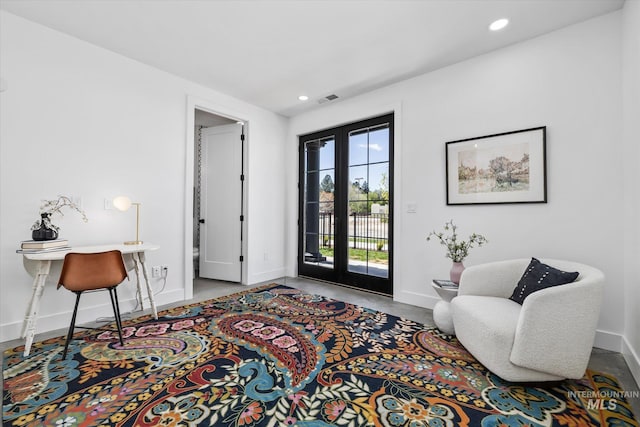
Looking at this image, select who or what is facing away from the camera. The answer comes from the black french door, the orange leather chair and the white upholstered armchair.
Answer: the orange leather chair

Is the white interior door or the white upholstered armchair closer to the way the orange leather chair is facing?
the white interior door

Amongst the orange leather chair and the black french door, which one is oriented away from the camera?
the orange leather chair

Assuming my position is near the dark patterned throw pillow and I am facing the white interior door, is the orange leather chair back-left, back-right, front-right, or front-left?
front-left

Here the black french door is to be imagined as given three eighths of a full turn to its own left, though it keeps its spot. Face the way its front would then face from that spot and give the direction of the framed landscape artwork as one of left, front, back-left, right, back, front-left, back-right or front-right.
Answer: front-right

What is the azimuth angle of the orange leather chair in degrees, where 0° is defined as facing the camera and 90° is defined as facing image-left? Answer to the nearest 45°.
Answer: approximately 180°

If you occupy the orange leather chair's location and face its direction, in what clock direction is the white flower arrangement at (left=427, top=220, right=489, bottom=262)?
The white flower arrangement is roughly at 4 o'clock from the orange leather chair.

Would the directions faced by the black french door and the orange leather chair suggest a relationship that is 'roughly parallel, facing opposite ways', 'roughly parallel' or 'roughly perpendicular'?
roughly perpendicular

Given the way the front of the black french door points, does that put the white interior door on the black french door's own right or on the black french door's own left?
on the black french door's own right

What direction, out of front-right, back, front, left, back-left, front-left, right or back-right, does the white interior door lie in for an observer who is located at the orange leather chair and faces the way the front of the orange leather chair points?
front-right

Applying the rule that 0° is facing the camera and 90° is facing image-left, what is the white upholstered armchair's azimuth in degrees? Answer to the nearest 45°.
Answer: approximately 45°

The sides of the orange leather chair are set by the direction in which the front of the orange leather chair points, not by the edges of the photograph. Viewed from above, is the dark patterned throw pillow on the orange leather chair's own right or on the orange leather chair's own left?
on the orange leather chair's own right

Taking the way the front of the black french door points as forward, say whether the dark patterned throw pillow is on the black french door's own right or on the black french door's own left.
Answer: on the black french door's own left

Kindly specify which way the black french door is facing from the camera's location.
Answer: facing the viewer and to the left of the viewer

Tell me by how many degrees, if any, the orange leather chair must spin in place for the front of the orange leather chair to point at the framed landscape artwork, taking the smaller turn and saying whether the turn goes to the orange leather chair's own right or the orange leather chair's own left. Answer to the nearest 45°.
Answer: approximately 135° to the orange leather chair's own right
